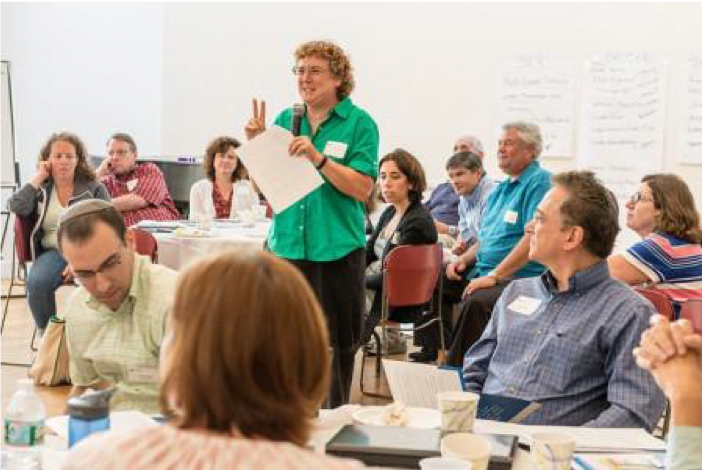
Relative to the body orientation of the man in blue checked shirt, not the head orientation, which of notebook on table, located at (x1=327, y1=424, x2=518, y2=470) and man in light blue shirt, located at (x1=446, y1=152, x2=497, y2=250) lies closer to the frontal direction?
the notebook on table

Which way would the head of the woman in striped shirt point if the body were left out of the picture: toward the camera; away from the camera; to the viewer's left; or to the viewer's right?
to the viewer's left

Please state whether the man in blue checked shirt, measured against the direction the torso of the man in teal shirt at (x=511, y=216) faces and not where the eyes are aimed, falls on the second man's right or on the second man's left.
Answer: on the second man's left

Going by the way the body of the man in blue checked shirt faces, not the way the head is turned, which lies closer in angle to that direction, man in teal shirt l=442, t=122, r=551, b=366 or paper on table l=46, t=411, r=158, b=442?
the paper on table

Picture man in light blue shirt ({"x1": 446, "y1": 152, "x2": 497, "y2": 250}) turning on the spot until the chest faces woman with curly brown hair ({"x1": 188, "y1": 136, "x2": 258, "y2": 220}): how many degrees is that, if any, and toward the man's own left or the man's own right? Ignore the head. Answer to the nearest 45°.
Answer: approximately 45° to the man's own right

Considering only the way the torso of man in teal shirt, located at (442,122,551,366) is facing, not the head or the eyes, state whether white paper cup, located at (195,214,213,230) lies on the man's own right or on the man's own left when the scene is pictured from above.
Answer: on the man's own right

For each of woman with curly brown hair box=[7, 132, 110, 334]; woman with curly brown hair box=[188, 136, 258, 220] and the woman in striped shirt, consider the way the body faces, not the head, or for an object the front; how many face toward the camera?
2

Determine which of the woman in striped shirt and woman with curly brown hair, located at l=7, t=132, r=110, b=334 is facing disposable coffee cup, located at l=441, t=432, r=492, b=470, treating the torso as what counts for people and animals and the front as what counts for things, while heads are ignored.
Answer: the woman with curly brown hair

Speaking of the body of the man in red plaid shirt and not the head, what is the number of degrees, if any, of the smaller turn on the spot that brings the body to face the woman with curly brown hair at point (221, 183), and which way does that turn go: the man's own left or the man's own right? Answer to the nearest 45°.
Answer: approximately 90° to the man's own left

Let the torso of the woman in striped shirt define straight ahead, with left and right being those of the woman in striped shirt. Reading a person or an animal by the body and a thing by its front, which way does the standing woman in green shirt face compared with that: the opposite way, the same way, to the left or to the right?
to the left

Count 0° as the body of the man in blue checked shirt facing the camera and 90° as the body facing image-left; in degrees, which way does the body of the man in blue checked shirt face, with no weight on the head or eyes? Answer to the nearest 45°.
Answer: approximately 45°

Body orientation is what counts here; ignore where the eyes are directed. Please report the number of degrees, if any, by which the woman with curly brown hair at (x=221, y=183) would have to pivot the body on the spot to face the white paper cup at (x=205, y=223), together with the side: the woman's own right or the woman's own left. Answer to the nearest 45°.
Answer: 0° — they already face it
